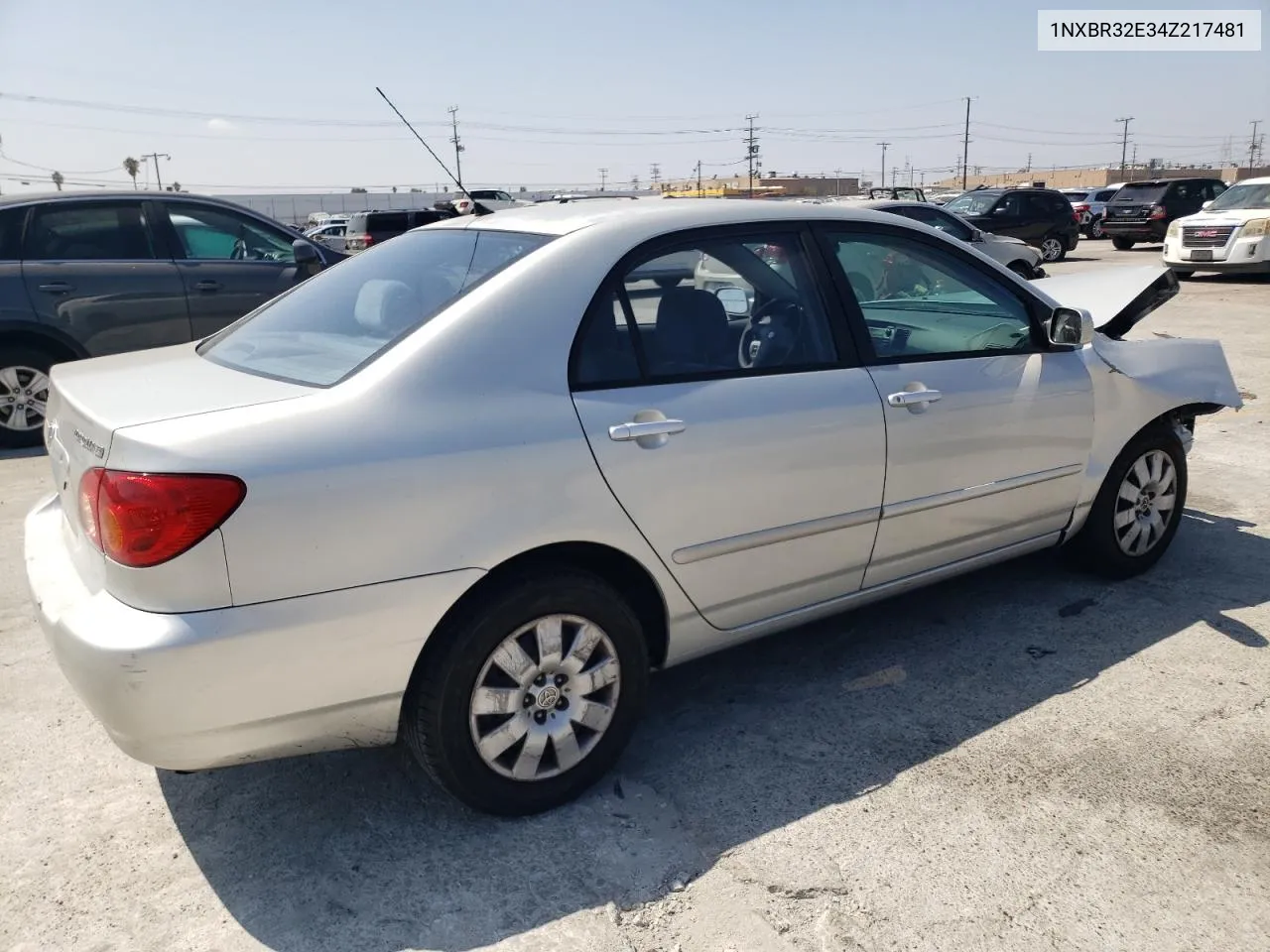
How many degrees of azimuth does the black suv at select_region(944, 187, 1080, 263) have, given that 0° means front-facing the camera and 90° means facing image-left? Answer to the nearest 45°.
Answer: approximately 45°

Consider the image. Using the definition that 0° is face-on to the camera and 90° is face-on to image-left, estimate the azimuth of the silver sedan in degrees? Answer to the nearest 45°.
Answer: approximately 225°

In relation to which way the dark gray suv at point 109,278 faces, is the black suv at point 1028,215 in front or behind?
in front

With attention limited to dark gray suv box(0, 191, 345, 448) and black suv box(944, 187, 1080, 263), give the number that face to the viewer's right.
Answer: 1

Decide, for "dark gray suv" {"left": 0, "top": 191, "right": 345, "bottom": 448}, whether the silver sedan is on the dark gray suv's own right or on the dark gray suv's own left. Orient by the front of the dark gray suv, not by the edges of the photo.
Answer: on the dark gray suv's own right

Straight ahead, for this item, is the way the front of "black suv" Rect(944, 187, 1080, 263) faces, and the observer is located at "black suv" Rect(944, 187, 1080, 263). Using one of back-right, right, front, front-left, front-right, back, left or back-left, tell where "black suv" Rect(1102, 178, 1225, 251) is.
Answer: back

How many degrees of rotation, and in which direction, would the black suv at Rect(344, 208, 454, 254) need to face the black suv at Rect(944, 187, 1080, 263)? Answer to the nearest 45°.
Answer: approximately 45° to its right

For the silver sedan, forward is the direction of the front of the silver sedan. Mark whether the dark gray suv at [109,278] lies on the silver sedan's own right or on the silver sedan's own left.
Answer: on the silver sedan's own left

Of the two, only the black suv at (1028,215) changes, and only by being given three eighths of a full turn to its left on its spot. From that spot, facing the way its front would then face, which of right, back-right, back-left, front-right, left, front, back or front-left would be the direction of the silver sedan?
right

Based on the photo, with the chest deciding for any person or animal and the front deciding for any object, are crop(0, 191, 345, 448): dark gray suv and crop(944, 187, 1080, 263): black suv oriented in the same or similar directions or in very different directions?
very different directions

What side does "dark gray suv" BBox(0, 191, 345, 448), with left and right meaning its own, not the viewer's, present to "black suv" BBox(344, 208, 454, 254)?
left

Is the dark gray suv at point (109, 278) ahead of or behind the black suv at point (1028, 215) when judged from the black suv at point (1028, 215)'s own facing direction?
ahead

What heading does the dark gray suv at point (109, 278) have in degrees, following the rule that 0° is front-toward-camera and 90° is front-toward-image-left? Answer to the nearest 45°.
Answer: approximately 270°

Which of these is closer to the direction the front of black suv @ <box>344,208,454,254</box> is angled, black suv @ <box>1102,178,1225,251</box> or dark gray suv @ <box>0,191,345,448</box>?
the black suv
